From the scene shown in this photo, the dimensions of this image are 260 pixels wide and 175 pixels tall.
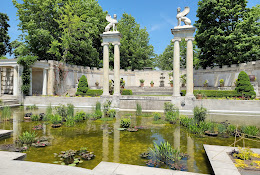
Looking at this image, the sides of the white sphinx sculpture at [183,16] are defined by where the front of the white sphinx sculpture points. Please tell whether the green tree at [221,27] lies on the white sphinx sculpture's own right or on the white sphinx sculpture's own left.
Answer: on the white sphinx sculpture's own right

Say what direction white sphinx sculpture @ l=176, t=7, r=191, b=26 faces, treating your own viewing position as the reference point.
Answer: facing to the left of the viewer

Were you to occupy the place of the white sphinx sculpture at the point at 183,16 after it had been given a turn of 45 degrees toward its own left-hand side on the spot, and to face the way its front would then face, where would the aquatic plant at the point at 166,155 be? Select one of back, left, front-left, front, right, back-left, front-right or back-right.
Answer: front-left

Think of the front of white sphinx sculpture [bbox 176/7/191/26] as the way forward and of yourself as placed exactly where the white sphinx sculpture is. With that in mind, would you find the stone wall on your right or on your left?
on your right

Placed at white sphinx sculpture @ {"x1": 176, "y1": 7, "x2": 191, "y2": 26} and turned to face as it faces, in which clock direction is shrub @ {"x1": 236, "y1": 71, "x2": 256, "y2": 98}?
The shrub is roughly at 5 o'clock from the white sphinx sculpture.

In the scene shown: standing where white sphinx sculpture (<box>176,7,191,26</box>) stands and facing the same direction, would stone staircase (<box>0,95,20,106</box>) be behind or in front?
in front
